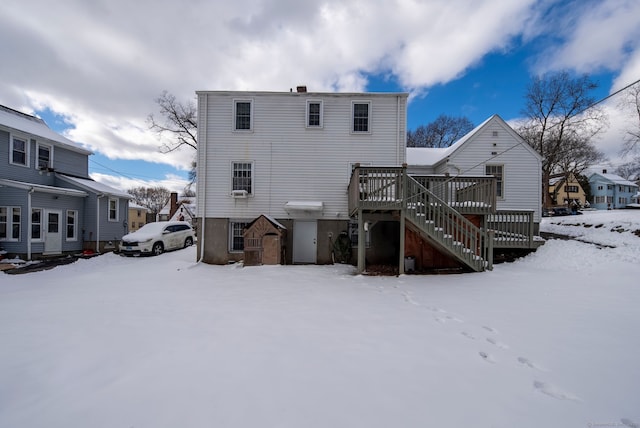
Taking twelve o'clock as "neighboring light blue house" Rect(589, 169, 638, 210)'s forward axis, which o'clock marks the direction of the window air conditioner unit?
The window air conditioner unit is roughly at 11 o'clock from the neighboring light blue house.

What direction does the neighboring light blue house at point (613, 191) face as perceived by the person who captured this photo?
facing the viewer and to the left of the viewer

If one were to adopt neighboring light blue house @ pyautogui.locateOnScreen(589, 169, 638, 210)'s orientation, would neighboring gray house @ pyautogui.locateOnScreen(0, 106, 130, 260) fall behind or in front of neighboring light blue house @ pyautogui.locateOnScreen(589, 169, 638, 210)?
in front

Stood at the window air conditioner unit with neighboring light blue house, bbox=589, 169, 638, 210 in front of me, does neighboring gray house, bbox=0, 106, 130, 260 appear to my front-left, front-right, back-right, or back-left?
back-left

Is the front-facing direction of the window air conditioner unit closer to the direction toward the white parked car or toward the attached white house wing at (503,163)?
the white parked car
